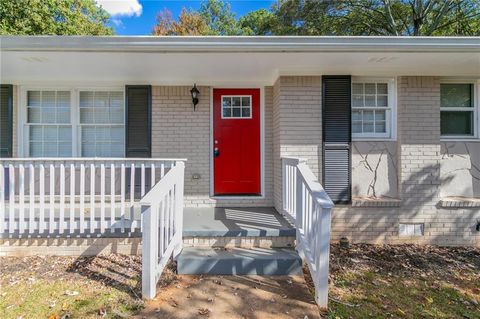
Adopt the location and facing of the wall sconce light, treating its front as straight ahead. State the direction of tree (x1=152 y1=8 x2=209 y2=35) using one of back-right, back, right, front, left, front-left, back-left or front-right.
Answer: back

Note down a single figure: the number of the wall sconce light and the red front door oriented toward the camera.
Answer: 2

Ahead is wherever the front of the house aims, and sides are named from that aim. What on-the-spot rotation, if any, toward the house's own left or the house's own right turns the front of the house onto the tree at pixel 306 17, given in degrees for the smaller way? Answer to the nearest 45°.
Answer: approximately 180°

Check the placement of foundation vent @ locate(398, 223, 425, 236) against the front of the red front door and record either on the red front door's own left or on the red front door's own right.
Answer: on the red front door's own left

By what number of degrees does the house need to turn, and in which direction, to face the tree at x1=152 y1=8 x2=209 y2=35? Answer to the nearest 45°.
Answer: approximately 180°

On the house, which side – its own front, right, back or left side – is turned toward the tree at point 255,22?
back
